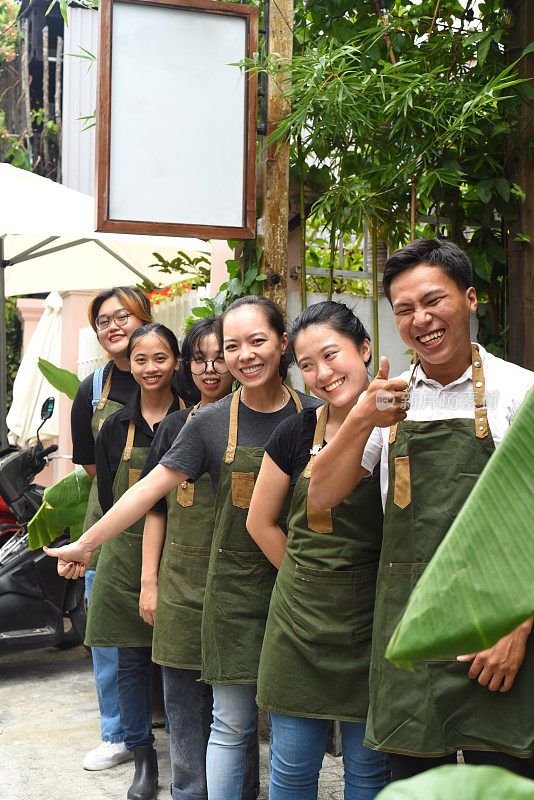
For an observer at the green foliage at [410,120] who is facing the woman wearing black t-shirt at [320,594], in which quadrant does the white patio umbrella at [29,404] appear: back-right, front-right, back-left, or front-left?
back-right

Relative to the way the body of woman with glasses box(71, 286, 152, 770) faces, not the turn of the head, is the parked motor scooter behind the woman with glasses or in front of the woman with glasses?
behind

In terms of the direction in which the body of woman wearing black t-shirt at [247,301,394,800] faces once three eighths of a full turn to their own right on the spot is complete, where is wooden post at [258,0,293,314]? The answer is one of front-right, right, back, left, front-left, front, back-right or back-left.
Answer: front-right

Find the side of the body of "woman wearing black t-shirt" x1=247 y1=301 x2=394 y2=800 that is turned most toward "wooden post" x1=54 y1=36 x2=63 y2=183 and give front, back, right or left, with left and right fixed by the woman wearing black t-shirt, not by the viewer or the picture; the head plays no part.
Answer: back

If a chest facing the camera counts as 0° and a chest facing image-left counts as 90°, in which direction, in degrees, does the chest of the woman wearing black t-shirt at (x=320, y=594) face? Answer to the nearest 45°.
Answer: approximately 0°

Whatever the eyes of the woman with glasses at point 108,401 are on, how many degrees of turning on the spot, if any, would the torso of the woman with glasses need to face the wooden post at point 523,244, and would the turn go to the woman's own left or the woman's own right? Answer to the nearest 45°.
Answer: approximately 90° to the woman's own left

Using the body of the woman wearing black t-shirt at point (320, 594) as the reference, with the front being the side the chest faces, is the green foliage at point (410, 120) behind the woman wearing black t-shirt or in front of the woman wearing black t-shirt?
behind

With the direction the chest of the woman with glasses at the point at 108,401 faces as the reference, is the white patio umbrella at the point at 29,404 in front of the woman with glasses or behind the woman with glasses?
behind

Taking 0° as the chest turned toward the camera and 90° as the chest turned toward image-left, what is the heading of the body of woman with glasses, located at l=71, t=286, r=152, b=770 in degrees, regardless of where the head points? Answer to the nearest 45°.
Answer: approximately 0°

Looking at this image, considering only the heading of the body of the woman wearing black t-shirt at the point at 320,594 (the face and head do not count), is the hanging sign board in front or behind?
behind
